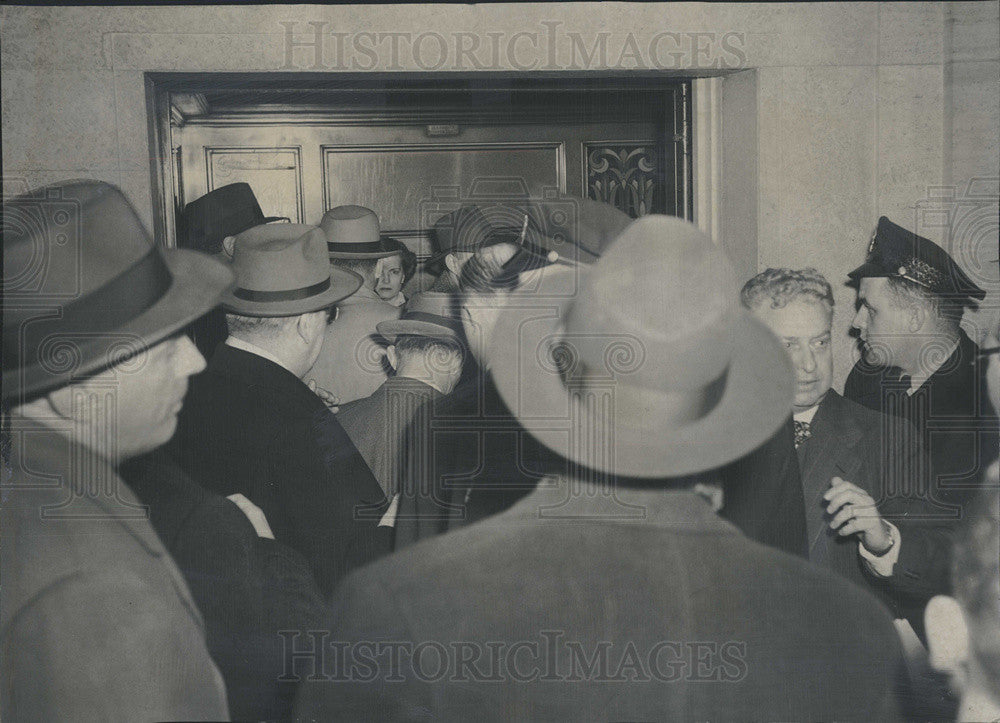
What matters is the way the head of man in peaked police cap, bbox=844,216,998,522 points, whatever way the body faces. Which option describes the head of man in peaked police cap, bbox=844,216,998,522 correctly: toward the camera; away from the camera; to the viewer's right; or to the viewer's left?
to the viewer's left

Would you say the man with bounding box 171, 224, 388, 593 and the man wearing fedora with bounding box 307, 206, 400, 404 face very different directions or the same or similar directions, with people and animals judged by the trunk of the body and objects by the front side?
same or similar directions

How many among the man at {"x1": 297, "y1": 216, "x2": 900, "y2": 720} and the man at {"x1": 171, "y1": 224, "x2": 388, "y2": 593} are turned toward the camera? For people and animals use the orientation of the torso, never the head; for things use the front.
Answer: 0

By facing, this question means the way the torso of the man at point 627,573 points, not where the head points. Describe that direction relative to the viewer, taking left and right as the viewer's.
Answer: facing away from the viewer

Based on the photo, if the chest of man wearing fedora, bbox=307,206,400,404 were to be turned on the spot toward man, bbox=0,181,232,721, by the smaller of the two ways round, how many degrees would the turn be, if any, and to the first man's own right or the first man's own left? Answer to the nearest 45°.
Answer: approximately 135° to the first man's own left

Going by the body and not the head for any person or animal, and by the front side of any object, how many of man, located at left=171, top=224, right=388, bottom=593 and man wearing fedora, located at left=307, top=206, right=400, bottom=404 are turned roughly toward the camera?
0

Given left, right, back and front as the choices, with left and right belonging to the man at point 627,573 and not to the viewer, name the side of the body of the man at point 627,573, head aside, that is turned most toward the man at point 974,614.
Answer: right

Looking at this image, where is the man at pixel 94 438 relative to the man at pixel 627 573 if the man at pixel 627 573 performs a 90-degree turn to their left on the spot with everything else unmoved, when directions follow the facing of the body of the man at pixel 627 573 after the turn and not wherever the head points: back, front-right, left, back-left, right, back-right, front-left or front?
front

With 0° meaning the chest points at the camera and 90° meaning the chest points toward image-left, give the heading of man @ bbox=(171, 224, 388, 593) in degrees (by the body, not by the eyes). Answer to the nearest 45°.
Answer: approximately 225°

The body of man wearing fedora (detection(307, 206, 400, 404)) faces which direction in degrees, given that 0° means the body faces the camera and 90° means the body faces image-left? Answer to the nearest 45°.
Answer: approximately 225°
